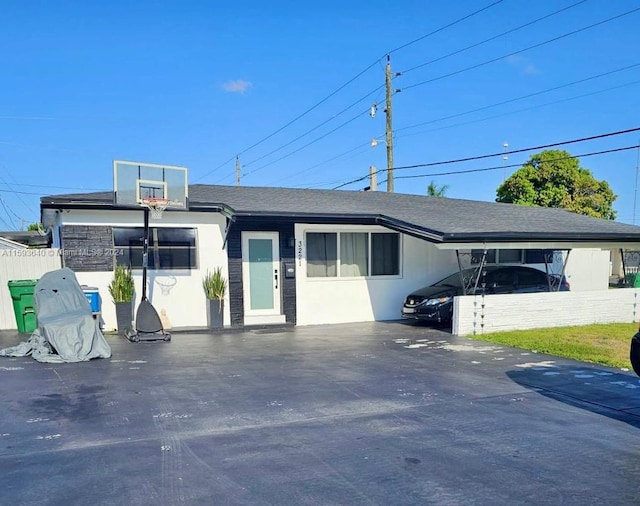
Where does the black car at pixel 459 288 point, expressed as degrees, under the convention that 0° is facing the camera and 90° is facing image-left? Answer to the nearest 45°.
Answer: approximately 45°

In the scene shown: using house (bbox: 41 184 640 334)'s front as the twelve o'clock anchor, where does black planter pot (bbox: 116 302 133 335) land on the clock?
The black planter pot is roughly at 2 o'clock from the house.

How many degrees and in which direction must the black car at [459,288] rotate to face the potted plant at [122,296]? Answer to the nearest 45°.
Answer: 0° — it already faces it

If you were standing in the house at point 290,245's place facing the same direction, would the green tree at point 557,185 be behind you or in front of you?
behind

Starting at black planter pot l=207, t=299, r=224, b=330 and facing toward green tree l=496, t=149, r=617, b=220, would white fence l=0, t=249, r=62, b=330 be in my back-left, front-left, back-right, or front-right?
back-left
